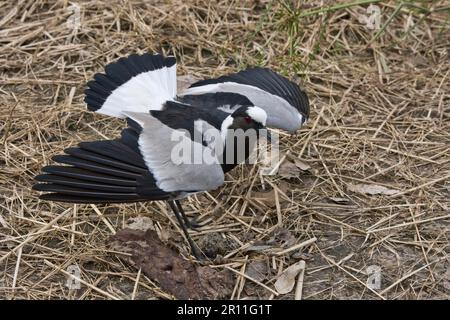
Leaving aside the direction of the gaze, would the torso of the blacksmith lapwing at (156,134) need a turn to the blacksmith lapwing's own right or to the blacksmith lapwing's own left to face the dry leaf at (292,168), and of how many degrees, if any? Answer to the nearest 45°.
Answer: approximately 45° to the blacksmith lapwing's own left

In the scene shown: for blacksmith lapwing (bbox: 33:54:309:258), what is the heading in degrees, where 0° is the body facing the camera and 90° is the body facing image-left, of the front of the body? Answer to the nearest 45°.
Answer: approximately 315°
